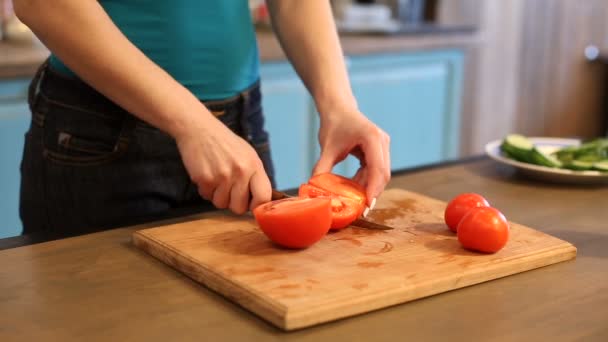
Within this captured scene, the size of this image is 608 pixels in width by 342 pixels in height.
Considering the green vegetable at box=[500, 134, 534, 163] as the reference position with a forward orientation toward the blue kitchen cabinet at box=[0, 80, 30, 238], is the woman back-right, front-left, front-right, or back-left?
front-left

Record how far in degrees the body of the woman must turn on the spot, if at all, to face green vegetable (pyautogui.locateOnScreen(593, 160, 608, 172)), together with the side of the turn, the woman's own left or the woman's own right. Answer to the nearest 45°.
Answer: approximately 45° to the woman's own left

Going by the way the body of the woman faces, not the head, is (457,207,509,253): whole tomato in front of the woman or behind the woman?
in front

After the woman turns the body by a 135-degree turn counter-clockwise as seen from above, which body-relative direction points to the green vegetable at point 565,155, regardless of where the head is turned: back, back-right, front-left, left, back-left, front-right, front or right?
right

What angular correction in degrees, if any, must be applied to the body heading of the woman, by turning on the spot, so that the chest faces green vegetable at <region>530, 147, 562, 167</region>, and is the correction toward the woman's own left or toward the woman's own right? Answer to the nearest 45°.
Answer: approximately 45° to the woman's own left

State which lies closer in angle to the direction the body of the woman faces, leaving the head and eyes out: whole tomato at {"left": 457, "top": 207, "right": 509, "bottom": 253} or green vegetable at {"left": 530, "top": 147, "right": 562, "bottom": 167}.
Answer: the whole tomato

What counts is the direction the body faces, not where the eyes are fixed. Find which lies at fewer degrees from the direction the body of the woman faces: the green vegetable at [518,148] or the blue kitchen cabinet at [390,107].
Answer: the green vegetable

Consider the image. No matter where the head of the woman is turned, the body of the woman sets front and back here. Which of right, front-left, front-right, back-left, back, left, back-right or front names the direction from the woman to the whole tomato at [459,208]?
front

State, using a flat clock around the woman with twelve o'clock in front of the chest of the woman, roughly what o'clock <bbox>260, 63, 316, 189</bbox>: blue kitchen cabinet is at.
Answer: The blue kitchen cabinet is roughly at 8 o'clock from the woman.

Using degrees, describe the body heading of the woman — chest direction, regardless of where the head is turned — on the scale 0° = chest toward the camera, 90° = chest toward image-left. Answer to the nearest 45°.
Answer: approximately 315°

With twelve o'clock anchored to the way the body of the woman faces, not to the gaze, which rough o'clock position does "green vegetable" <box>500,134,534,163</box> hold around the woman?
The green vegetable is roughly at 10 o'clock from the woman.

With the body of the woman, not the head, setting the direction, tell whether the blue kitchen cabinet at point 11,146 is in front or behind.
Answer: behind
